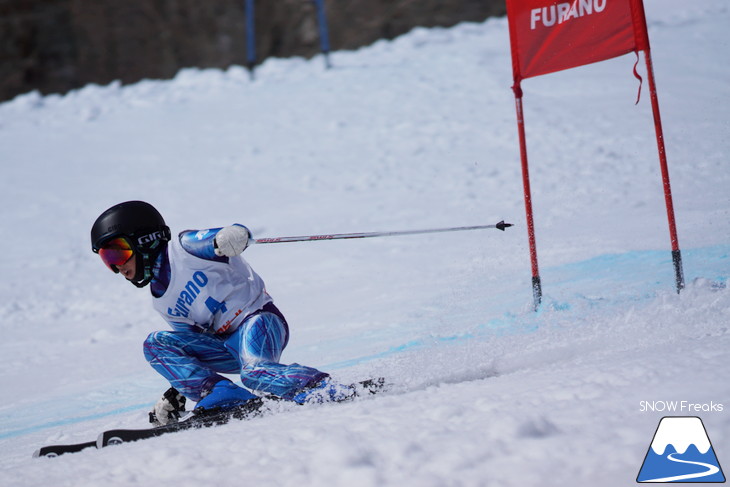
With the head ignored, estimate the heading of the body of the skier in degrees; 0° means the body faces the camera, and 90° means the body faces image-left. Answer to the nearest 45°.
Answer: approximately 45°

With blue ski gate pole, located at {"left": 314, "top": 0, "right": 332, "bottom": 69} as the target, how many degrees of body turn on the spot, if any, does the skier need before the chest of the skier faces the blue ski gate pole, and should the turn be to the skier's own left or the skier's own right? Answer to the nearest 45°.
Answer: approximately 135° to the skier's own right

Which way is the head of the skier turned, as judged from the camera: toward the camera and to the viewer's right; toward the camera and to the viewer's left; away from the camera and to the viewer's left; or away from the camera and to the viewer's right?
toward the camera and to the viewer's left
